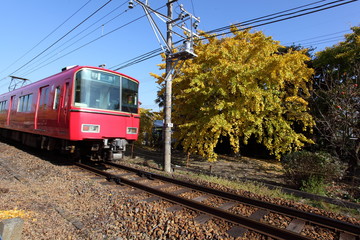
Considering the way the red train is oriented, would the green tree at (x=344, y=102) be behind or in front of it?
in front

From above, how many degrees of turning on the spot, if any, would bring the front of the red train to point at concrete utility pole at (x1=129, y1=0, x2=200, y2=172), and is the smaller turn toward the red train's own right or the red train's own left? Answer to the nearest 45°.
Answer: approximately 45° to the red train's own left

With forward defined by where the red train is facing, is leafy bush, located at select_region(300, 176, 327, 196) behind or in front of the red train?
in front

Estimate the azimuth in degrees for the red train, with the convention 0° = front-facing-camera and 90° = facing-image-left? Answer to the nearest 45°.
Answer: approximately 315°

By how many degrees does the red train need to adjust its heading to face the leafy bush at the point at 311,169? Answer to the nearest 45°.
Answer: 0° — it already faces it
